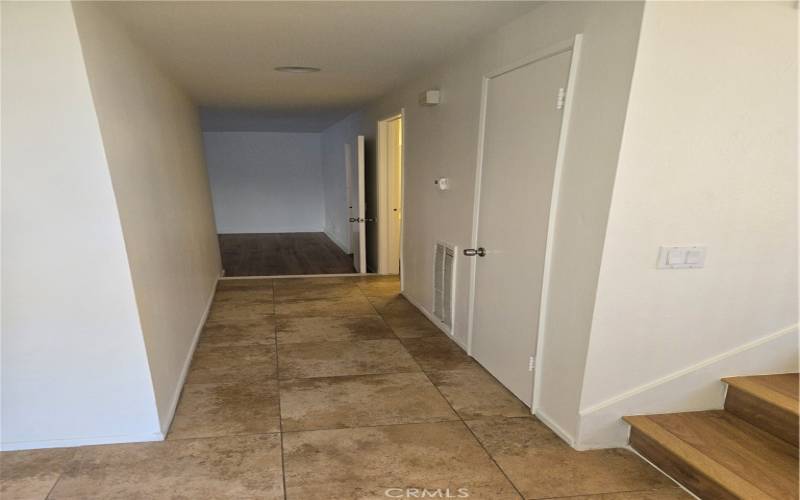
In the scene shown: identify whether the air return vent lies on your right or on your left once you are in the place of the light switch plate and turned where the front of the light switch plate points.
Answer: on your right

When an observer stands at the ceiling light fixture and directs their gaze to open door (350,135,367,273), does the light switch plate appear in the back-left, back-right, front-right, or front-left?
back-right

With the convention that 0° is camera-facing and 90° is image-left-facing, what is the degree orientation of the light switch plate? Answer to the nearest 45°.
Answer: approximately 0°

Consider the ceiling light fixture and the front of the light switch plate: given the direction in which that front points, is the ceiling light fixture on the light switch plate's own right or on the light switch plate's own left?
on the light switch plate's own right

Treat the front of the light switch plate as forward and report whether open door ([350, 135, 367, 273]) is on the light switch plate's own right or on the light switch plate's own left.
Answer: on the light switch plate's own right

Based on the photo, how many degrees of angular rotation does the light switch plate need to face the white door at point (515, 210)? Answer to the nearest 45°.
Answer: approximately 90° to its right
